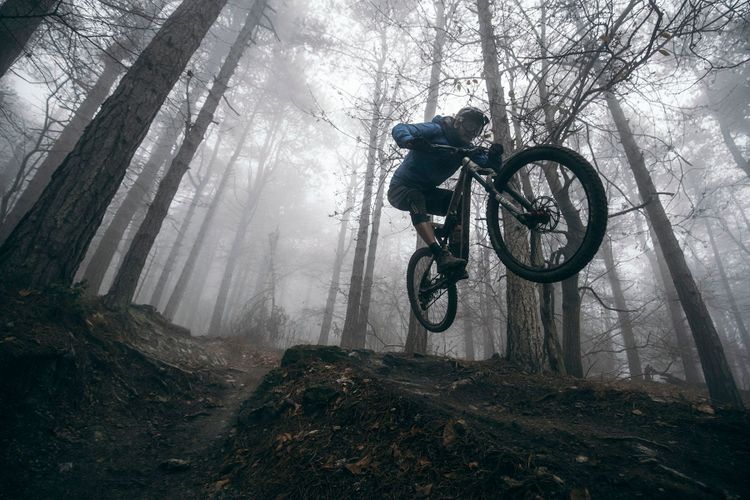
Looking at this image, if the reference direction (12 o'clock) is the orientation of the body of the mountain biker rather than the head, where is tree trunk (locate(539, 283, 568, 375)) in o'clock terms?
The tree trunk is roughly at 9 o'clock from the mountain biker.

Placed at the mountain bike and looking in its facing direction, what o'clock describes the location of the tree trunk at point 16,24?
The tree trunk is roughly at 4 o'clock from the mountain bike.

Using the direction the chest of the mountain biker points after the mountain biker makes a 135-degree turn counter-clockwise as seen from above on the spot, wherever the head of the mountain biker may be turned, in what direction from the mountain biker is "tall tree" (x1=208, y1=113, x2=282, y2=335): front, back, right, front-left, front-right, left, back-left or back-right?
front-left

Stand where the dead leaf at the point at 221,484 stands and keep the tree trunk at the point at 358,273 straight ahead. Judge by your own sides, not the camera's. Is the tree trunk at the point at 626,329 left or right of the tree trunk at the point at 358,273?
right

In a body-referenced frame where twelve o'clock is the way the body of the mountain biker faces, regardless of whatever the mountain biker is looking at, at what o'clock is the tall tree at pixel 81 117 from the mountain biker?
The tall tree is roughly at 5 o'clock from the mountain biker.

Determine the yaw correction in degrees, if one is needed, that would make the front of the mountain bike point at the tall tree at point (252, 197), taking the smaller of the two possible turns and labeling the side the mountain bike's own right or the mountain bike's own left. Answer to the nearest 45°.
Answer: approximately 180°

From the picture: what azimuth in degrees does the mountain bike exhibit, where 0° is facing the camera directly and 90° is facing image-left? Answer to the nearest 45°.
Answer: approximately 315°

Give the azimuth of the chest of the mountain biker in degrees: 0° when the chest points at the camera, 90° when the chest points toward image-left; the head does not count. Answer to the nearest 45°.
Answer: approximately 315°
